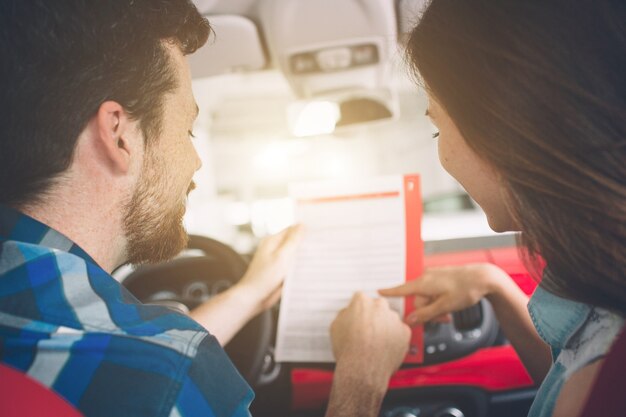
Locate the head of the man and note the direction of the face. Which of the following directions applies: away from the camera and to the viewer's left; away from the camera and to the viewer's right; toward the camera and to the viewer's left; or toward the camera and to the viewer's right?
away from the camera and to the viewer's right

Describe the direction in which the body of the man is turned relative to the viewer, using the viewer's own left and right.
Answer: facing away from the viewer and to the right of the viewer

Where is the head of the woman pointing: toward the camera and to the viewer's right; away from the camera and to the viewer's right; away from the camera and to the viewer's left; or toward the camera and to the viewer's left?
away from the camera and to the viewer's left
